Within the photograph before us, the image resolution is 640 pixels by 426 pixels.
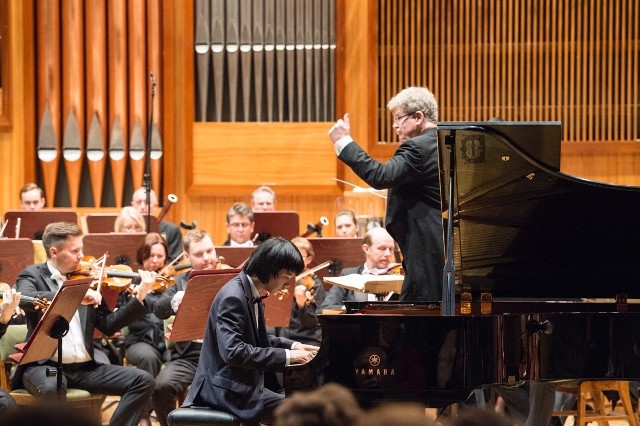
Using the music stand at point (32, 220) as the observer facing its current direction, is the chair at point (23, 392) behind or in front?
behind

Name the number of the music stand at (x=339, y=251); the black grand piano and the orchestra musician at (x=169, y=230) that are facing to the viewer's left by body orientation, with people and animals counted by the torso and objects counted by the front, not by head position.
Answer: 1

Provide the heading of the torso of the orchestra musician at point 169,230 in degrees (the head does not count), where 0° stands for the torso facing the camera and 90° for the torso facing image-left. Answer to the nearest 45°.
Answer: approximately 0°

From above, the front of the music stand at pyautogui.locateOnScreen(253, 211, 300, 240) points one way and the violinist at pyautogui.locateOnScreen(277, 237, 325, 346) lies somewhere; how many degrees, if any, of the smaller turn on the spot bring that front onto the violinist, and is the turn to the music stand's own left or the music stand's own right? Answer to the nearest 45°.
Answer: approximately 180°

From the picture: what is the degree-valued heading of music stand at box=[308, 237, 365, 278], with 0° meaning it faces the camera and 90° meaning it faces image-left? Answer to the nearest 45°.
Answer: approximately 180°

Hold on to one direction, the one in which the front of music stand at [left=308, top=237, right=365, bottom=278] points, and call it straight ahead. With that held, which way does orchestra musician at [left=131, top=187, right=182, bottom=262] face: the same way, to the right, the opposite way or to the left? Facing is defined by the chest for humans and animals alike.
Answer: the opposite way

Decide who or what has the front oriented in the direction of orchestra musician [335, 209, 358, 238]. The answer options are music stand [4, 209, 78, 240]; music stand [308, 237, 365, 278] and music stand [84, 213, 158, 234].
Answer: music stand [308, 237, 365, 278]

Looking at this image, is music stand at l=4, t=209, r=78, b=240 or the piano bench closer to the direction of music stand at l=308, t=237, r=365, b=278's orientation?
the music stand

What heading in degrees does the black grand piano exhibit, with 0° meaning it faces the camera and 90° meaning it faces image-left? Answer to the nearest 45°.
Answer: approximately 90°

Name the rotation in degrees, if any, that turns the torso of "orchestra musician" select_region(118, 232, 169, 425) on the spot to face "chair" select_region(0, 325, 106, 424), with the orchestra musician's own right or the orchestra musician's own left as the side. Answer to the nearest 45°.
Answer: approximately 90° to the orchestra musician's own right

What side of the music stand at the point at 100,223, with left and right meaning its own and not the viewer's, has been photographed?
back

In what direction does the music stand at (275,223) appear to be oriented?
away from the camera

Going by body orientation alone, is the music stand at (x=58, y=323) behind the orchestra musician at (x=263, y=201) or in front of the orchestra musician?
in front

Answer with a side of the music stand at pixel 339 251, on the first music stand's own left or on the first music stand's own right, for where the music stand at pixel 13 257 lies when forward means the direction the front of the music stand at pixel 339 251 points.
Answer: on the first music stand's own left

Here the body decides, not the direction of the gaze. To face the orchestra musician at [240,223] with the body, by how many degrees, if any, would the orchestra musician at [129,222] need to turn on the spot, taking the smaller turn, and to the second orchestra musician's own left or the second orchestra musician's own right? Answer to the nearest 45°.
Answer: approximately 45° to the second orchestra musician's own left

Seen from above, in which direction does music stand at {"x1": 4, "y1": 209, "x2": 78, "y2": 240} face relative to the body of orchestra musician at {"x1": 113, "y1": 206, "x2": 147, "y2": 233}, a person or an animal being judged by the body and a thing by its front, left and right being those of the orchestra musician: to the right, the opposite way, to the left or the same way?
the opposite way
